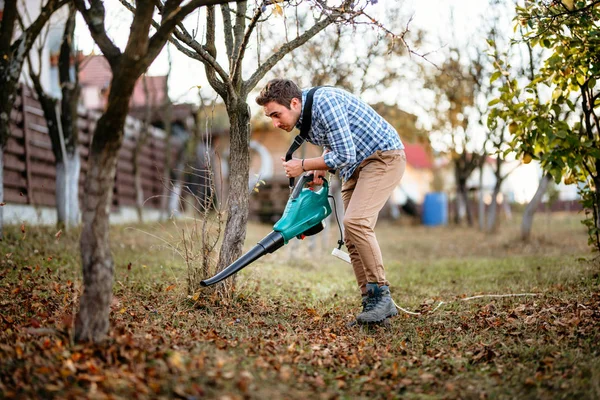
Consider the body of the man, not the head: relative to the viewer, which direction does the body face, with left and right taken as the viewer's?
facing to the left of the viewer

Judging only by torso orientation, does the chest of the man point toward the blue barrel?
no

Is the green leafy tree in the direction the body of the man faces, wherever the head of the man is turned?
no

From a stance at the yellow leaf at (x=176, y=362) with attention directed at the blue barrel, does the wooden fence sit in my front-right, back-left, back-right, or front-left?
front-left

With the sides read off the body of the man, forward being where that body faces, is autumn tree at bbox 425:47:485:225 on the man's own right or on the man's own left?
on the man's own right

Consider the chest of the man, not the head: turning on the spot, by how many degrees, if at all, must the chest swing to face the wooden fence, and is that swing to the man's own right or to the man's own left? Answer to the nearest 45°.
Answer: approximately 45° to the man's own right

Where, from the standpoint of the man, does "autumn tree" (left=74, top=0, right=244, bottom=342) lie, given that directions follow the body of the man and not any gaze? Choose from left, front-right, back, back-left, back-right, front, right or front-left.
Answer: front-left

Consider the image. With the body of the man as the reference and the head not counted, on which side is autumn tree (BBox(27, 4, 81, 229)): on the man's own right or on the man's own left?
on the man's own right

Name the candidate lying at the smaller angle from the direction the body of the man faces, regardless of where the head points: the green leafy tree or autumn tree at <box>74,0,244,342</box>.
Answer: the autumn tree

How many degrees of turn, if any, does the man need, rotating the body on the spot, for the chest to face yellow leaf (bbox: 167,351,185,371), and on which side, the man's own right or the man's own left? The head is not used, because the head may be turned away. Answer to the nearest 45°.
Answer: approximately 45° to the man's own left

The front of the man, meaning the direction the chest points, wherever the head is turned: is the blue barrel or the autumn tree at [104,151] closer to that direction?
the autumn tree
